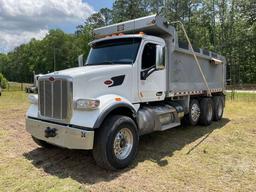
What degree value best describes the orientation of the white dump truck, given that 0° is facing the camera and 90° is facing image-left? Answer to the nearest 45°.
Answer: approximately 45°
